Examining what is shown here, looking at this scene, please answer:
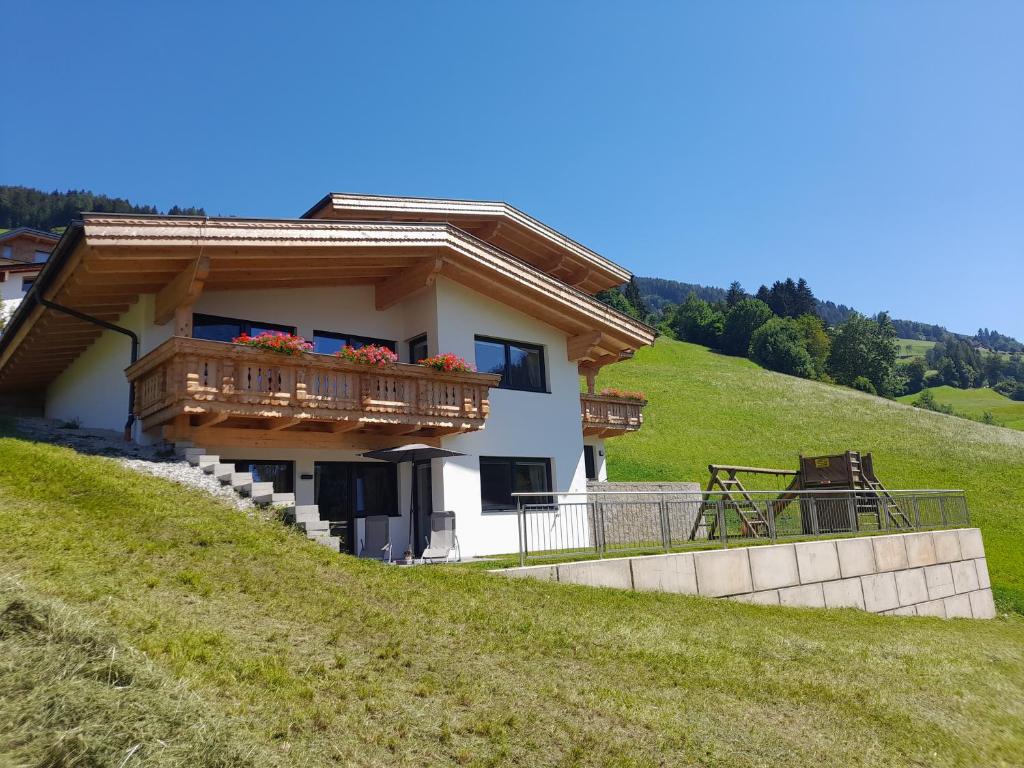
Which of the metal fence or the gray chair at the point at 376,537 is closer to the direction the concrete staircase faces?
the metal fence

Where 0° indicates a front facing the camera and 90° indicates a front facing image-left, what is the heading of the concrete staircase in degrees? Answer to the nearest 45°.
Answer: approximately 270°

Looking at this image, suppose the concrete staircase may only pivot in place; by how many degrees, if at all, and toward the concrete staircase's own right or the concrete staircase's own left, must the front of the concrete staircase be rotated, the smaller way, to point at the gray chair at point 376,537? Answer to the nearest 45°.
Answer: approximately 45° to the concrete staircase's own left

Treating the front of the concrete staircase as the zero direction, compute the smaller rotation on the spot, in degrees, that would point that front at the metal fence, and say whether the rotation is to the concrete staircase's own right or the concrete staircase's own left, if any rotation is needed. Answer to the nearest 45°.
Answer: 0° — it already faces it

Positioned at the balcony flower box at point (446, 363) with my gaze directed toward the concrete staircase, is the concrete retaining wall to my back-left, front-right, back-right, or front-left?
back-left

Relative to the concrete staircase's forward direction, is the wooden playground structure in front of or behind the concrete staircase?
in front

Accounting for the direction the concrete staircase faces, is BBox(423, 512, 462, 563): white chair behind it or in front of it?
in front

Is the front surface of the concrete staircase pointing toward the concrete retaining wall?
yes
